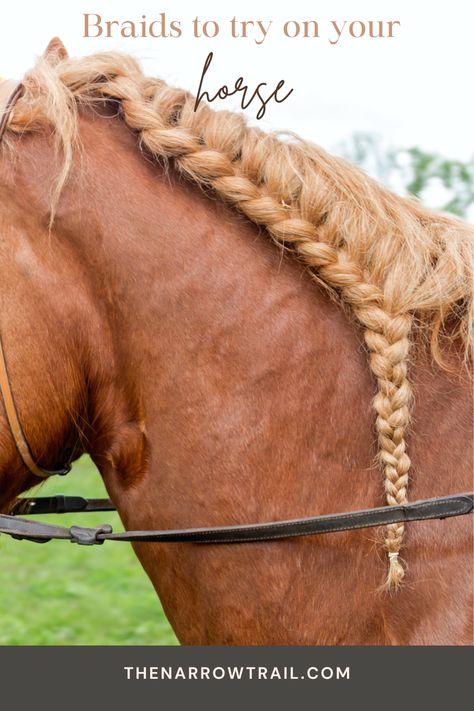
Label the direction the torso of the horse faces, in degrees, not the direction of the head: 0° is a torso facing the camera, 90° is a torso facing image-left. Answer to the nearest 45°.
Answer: approximately 90°
